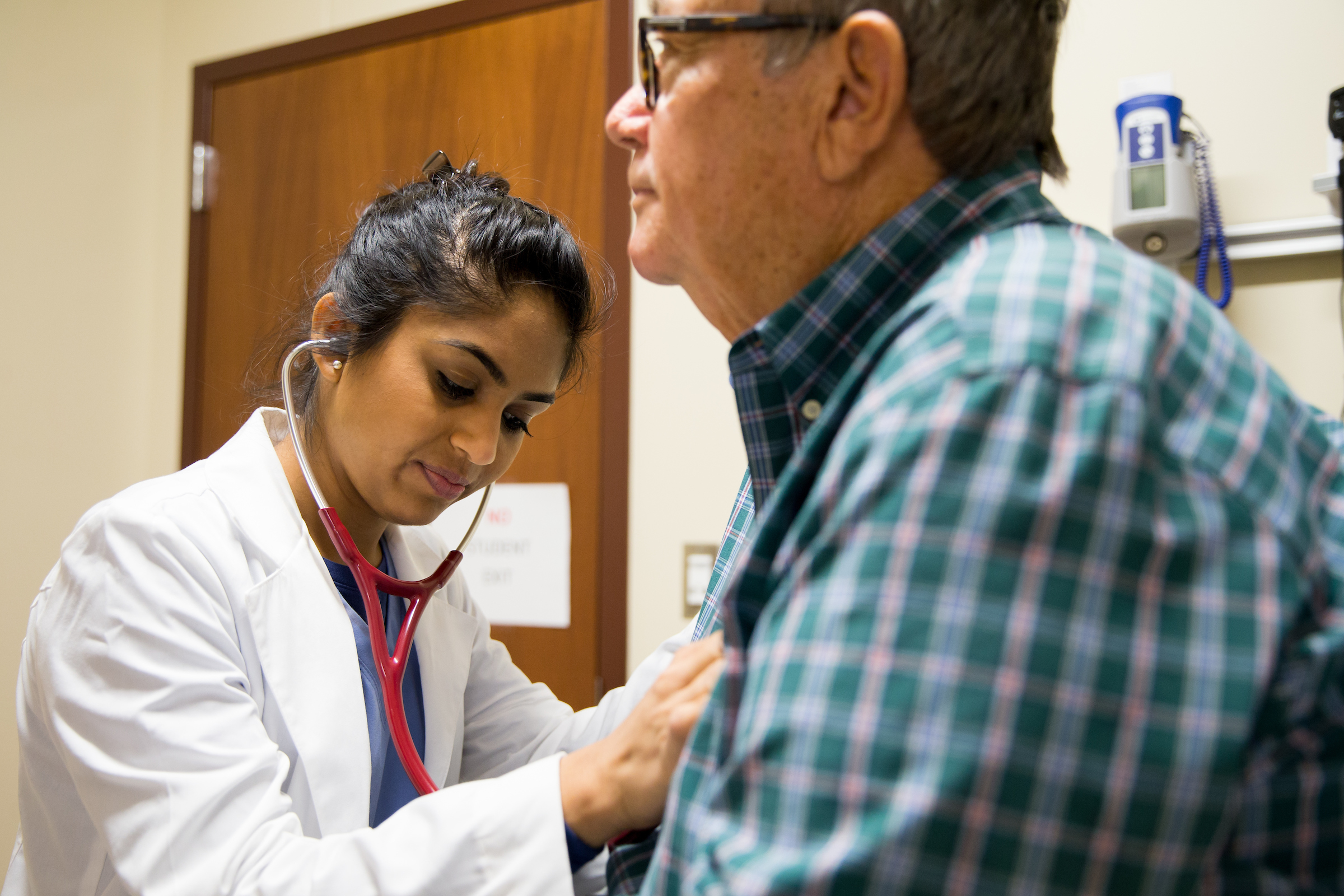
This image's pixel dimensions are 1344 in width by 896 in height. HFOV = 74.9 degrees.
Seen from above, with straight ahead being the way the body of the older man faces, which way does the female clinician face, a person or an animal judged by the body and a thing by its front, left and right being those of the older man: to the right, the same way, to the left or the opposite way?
the opposite way

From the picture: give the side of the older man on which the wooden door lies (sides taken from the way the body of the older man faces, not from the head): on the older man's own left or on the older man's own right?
on the older man's own right

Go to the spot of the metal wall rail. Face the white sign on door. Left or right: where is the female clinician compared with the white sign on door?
left

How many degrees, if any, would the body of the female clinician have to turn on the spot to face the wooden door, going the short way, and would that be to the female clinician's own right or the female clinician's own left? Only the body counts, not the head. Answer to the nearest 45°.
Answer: approximately 135° to the female clinician's own left

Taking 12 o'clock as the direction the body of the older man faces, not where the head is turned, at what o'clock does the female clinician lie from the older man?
The female clinician is roughly at 1 o'clock from the older man.

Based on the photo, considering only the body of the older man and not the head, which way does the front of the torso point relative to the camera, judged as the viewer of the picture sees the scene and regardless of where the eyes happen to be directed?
to the viewer's left

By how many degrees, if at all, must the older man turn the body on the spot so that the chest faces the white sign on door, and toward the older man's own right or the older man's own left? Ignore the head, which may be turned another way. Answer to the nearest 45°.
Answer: approximately 45° to the older man's own right

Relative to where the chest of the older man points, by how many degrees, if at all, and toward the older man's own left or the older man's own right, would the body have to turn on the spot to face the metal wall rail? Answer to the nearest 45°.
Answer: approximately 90° to the older man's own right

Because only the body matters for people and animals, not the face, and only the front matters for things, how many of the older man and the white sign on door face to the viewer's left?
1
